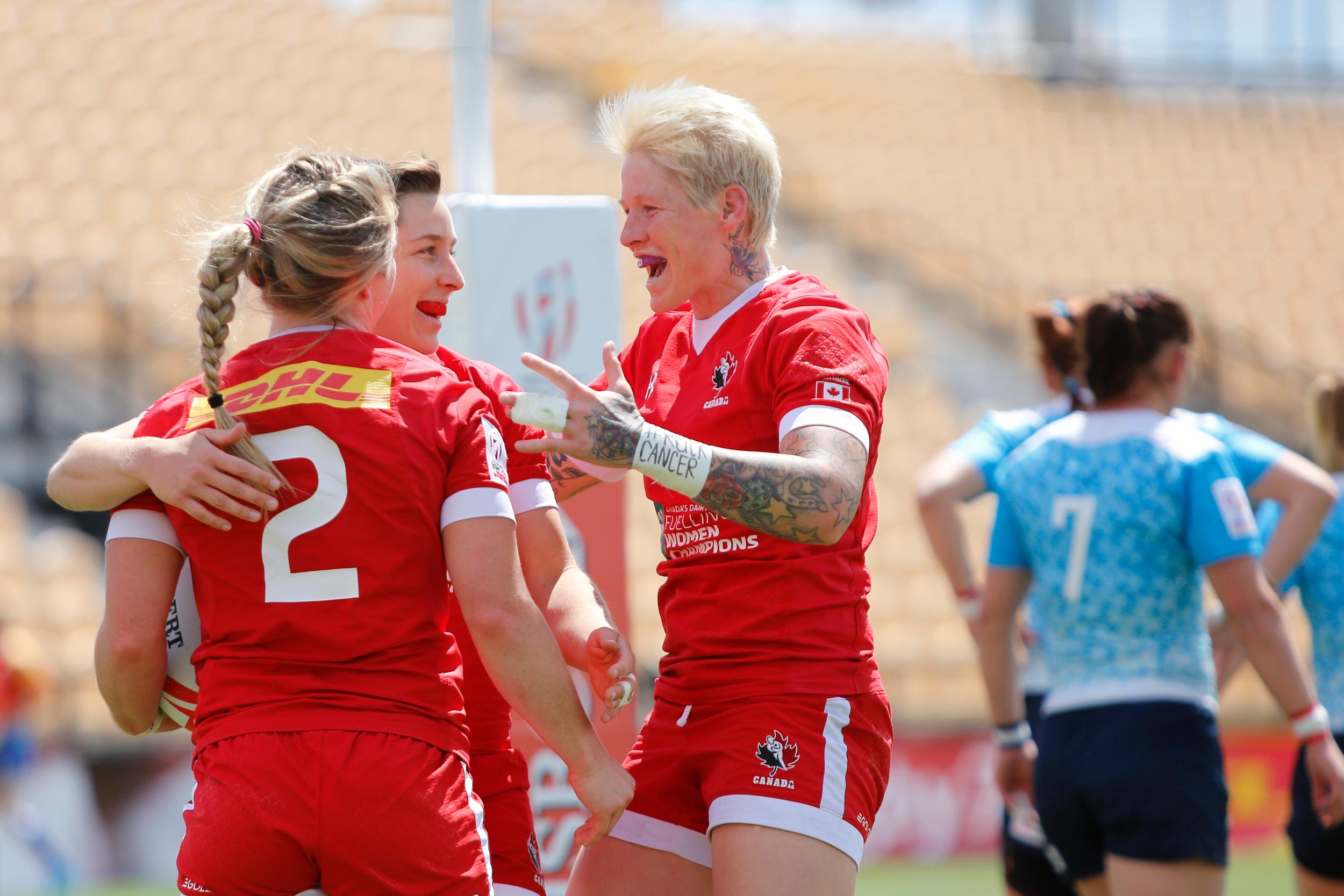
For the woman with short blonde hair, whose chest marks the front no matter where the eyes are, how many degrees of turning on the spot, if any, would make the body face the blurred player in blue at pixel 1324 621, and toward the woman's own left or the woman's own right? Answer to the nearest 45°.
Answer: approximately 180°

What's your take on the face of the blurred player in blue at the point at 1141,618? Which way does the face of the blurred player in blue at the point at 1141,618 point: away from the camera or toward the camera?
away from the camera

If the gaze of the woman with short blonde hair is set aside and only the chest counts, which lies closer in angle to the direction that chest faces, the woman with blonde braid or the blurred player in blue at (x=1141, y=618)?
the woman with blonde braid

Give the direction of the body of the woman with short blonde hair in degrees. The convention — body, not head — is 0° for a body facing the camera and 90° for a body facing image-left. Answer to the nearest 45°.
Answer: approximately 45°

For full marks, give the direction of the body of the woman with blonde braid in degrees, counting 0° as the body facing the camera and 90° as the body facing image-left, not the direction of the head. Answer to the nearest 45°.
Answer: approximately 180°

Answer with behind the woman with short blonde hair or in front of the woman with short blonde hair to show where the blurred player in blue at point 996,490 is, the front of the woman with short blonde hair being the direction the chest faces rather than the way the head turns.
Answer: behind

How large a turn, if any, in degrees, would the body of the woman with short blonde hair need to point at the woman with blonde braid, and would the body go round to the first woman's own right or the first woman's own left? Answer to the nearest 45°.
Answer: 0° — they already face them

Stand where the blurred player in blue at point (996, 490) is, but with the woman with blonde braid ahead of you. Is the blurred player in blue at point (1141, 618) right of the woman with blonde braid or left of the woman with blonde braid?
left

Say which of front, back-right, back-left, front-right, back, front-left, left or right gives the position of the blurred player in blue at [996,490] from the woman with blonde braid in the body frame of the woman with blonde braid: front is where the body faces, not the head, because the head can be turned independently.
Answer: front-right

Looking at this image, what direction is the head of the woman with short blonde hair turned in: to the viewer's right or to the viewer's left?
to the viewer's left

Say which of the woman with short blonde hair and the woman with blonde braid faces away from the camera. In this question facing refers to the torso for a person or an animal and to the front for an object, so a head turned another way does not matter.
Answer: the woman with blonde braid

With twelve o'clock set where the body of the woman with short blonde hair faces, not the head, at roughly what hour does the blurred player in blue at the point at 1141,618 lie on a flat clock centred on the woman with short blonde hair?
The blurred player in blue is roughly at 6 o'clock from the woman with short blonde hair.

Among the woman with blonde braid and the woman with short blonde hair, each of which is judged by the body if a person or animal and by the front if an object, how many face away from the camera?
1
